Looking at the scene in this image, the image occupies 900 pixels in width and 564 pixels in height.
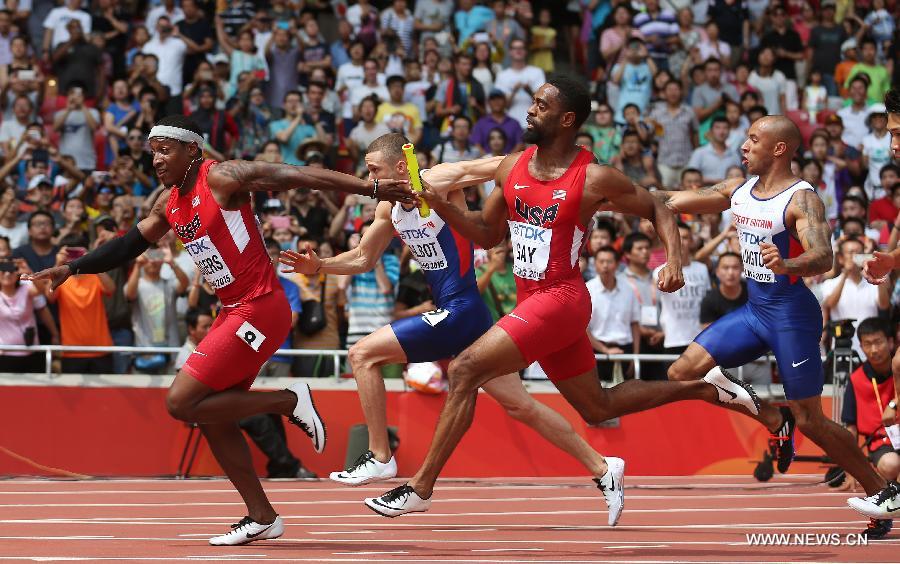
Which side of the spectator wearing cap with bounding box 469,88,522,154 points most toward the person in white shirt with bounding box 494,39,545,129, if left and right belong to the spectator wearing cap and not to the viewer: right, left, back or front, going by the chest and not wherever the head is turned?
back

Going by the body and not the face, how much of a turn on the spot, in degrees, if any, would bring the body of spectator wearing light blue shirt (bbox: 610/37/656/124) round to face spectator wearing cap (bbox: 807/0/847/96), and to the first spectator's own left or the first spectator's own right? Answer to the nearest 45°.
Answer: approximately 135° to the first spectator's own left

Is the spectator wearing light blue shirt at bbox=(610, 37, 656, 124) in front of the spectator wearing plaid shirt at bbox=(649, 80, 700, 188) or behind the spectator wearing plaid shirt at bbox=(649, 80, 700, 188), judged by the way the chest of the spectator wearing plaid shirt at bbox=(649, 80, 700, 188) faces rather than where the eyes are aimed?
behind

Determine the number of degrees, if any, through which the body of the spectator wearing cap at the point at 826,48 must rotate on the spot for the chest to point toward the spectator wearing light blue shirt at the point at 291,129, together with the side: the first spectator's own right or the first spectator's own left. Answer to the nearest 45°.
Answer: approximately 45° to the first spectator's own right

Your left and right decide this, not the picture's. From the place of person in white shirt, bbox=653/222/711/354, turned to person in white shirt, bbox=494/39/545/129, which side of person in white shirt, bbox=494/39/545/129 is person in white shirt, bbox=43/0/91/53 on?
left

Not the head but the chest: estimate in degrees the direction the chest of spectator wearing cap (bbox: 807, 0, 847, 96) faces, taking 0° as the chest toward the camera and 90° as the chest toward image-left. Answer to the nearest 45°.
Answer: approximately 0°
